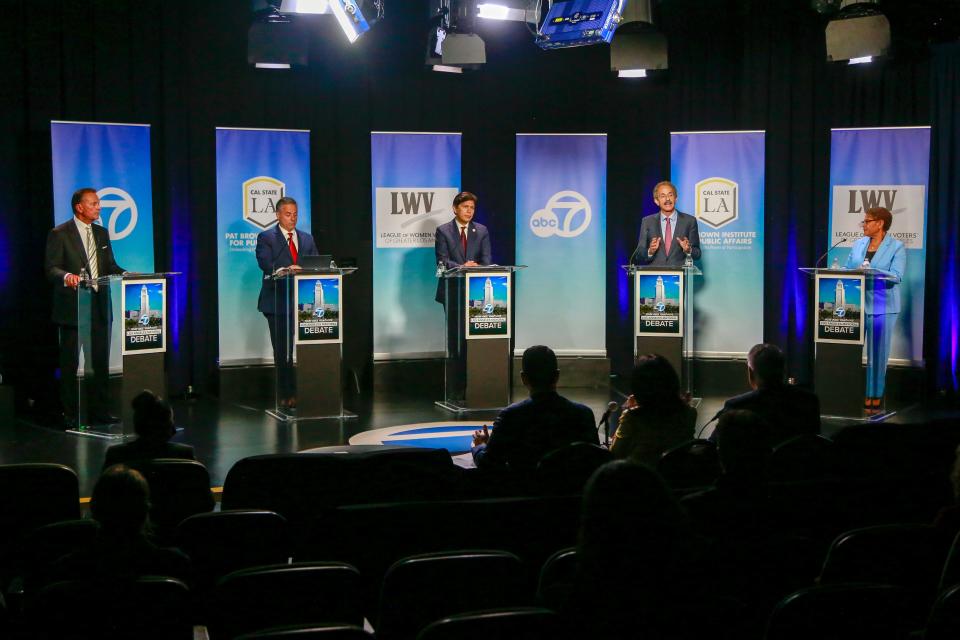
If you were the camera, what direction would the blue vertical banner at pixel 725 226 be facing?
facing the viewer

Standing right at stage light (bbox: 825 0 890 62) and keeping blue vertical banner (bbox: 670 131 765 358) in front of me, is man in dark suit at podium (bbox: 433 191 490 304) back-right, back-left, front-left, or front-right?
front-left

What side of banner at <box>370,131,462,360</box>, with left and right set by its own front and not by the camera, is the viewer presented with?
front

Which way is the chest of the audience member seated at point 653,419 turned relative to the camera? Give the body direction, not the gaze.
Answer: away from the camera

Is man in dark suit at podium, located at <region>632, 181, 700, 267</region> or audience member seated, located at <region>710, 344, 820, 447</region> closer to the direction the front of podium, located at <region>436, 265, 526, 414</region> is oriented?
the audience member seated

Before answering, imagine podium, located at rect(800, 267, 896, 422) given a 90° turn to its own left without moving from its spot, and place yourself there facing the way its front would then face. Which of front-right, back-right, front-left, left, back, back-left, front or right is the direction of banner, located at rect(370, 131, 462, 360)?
back

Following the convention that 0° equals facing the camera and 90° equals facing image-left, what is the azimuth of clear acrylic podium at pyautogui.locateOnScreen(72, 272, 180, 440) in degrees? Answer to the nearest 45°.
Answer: approximately 315°

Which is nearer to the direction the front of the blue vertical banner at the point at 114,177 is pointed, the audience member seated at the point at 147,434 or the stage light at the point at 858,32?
the audience member seated

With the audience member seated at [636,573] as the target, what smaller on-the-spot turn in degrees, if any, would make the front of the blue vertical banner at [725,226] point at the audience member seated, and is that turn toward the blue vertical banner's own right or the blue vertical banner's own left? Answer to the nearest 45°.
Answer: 0° — it already faces them

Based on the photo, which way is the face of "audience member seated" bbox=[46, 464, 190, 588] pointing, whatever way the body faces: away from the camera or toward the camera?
away from the camera

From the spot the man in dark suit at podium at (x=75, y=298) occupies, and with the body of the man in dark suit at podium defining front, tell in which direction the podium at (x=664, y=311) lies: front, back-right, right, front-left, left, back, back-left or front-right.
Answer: front-left

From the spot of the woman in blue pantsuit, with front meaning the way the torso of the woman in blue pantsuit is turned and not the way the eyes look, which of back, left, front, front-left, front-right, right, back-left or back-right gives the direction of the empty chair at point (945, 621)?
front-left

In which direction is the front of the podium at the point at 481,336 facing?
toward the camera
